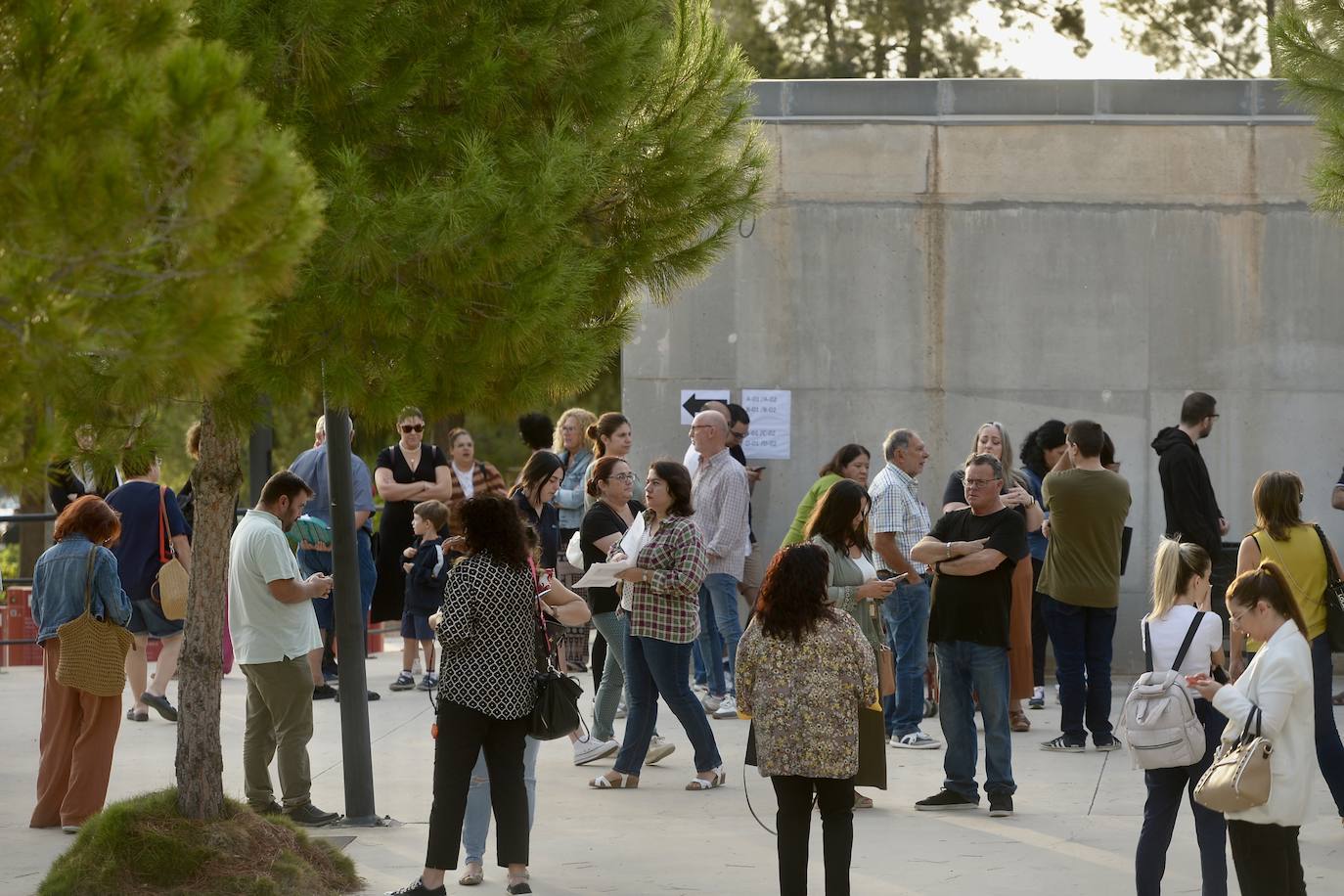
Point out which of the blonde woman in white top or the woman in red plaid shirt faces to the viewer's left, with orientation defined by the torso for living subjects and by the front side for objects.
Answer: the woman in red plaid shirt

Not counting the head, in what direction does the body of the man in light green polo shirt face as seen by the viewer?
to the viewer's right

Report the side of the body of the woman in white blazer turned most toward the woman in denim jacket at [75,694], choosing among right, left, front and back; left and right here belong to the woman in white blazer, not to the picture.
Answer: front

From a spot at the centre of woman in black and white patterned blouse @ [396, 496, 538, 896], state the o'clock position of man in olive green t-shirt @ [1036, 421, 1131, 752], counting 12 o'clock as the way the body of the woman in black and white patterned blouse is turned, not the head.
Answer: The man in olive green t-shirt is roughly at 3 o'clock from the woman in black and white patterned blouse.

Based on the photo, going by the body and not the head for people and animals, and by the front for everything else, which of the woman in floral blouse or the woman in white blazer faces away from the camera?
the woman in floral blouse

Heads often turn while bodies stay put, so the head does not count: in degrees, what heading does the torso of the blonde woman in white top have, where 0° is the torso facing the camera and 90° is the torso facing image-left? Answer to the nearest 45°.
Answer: approximately 225°

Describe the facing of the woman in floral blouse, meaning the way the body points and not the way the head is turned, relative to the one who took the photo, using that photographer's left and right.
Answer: facing away from the viewer

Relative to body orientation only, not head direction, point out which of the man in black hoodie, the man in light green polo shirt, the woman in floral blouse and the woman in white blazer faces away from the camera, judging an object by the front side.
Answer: the woman in floral blouse

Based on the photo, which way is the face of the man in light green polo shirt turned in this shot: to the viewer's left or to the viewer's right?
to the viewer's right

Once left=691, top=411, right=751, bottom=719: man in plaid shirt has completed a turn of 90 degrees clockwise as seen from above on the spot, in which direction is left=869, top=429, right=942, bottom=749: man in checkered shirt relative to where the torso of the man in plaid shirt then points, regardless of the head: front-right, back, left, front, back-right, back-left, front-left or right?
back-right

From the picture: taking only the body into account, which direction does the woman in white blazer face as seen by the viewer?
to the viewer's left

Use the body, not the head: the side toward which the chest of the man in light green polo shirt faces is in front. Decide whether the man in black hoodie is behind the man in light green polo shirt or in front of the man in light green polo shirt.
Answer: in front

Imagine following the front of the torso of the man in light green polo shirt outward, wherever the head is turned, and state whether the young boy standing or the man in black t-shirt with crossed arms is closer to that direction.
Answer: the man in black t-shirt with crossed arms

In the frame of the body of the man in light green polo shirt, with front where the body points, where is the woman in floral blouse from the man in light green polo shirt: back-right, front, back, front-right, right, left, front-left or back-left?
front-right

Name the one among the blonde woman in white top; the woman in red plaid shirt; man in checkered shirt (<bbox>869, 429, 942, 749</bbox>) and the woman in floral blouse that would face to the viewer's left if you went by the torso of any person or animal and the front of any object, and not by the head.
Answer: the woman in red plaid shirt

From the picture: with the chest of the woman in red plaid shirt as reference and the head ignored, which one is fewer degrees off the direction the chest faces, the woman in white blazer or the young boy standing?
the young boy standing
